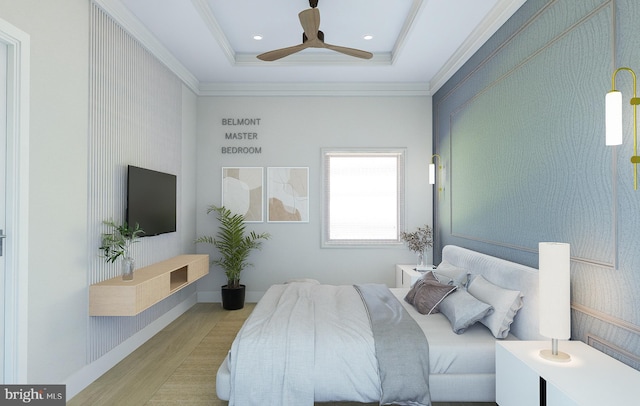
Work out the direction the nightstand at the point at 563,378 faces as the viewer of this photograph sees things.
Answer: facing the viewer and to the left of the viewer

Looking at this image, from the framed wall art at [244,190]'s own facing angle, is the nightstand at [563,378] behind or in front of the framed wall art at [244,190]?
in front

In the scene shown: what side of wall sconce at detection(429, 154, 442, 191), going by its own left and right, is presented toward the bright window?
front

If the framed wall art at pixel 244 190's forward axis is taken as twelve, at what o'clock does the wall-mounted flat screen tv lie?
The wall-mounted flat screen tv is roughly at 1 o'clock from the framed wall art.

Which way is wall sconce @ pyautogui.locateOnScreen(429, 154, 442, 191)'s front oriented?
to the viewer's left

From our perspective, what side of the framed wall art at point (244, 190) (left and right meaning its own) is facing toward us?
front

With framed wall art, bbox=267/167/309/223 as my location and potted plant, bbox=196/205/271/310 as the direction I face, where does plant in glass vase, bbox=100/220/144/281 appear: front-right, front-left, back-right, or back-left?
front-left

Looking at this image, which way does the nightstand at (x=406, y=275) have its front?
to the viewer's left

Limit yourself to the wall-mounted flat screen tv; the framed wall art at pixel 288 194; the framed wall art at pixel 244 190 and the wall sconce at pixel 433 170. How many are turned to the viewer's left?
1

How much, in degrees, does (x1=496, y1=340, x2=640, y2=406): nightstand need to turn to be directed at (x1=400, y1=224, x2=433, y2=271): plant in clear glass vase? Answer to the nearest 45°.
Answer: approximately 90° to its right

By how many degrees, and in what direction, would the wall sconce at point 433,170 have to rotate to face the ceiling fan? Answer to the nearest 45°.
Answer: approximately 45° to its left

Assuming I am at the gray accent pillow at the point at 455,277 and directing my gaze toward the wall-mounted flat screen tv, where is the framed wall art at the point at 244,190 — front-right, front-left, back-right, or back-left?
front-right

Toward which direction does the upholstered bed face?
to the viewer's left

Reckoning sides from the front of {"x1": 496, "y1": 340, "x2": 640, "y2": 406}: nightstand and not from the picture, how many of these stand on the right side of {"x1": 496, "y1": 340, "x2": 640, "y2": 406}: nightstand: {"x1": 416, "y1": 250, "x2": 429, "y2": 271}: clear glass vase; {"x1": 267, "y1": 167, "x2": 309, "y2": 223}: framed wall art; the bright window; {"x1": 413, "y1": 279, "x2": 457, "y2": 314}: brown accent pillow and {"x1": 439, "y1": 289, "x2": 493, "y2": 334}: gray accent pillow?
5

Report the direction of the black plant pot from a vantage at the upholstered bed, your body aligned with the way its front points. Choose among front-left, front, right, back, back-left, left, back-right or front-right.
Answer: front-right

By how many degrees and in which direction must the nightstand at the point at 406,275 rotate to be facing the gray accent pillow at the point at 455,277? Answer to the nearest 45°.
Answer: approximately 90° to its left

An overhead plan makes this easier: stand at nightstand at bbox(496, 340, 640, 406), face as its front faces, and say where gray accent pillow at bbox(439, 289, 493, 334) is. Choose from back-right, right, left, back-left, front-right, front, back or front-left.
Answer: right

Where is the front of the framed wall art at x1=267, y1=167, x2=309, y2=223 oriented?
toward the camera

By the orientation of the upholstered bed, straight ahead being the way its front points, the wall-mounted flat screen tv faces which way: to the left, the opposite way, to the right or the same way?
the opposite way
